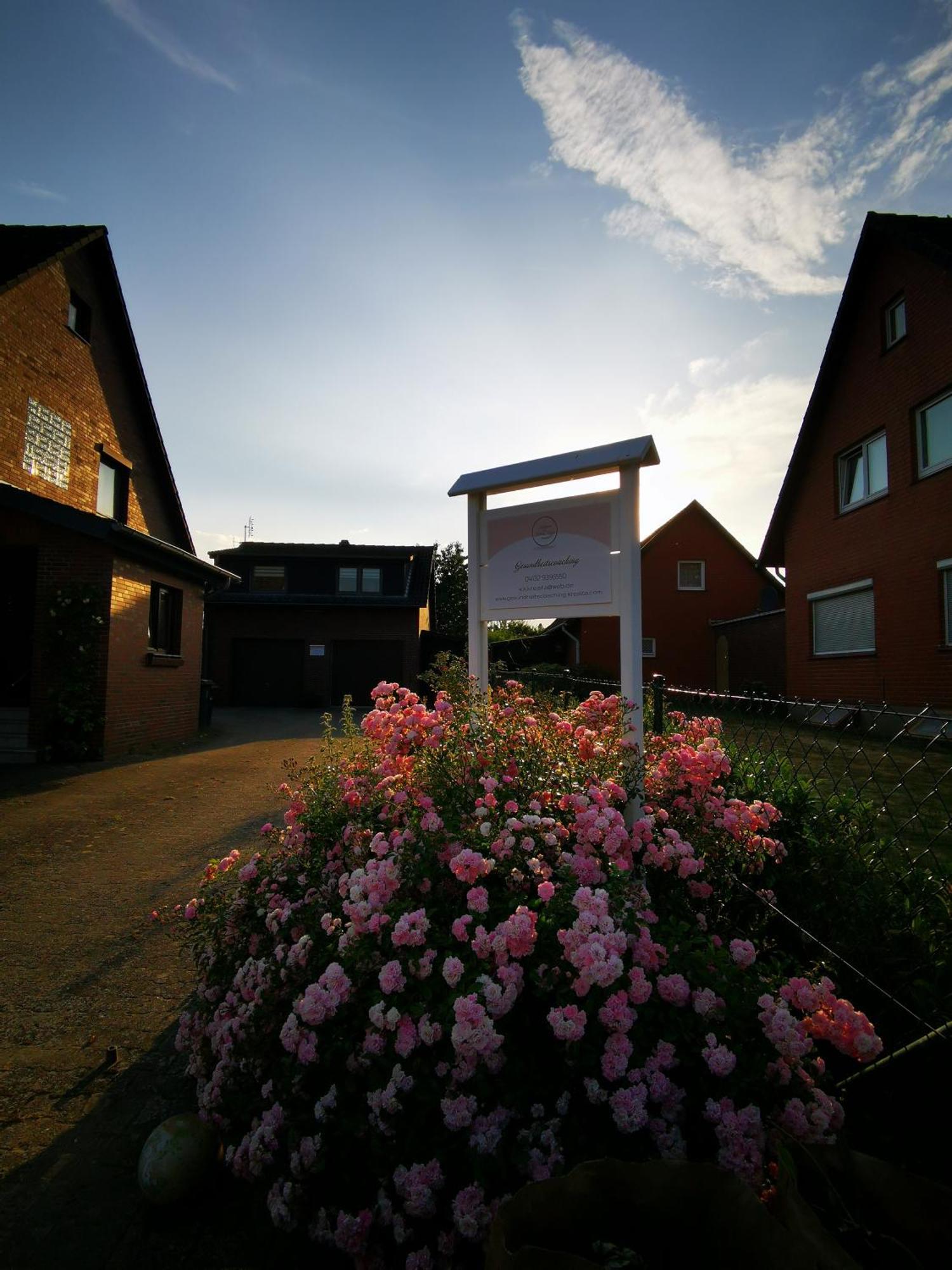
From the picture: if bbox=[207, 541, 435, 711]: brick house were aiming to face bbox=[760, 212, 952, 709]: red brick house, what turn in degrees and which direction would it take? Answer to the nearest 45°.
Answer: approximately 45° to its left

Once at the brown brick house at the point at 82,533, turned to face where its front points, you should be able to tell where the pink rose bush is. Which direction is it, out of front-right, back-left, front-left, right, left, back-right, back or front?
front-right

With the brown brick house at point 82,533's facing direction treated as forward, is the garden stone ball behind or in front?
in front

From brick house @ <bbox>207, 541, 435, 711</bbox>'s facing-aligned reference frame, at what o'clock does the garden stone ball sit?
The garden stone ball is roughly at 12 o'clock from the brick house.

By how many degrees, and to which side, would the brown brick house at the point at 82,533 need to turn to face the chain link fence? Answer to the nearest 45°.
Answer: approximately 45° to its right

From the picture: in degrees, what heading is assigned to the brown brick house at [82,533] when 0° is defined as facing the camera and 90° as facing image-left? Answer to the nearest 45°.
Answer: approximately 315°

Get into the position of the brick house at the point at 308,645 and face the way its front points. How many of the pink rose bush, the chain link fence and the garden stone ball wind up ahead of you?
3

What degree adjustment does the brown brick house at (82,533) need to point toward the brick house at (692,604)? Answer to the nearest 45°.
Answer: approximately 45° to its left

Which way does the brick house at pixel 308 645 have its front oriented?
toward the camera

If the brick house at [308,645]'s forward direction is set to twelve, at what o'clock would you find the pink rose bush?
The pink rose bush is roughly at 12 o'clock from the brick house.

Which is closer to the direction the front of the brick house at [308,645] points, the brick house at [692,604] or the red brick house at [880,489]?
the red brick house

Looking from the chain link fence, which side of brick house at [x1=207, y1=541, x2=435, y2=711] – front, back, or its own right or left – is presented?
front
